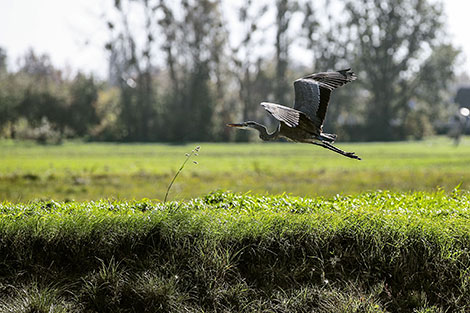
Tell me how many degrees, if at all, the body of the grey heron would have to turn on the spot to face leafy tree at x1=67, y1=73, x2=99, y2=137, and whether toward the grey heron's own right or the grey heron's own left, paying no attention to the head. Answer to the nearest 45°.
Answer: approximately 45° to the grey heron's own right

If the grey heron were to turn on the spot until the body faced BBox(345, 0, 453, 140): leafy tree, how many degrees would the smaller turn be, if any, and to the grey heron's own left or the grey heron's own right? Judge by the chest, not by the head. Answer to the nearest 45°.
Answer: approximately 90° to the grey heron's own right

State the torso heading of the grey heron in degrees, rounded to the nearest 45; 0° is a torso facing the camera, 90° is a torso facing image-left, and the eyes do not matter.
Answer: approximately 90°
